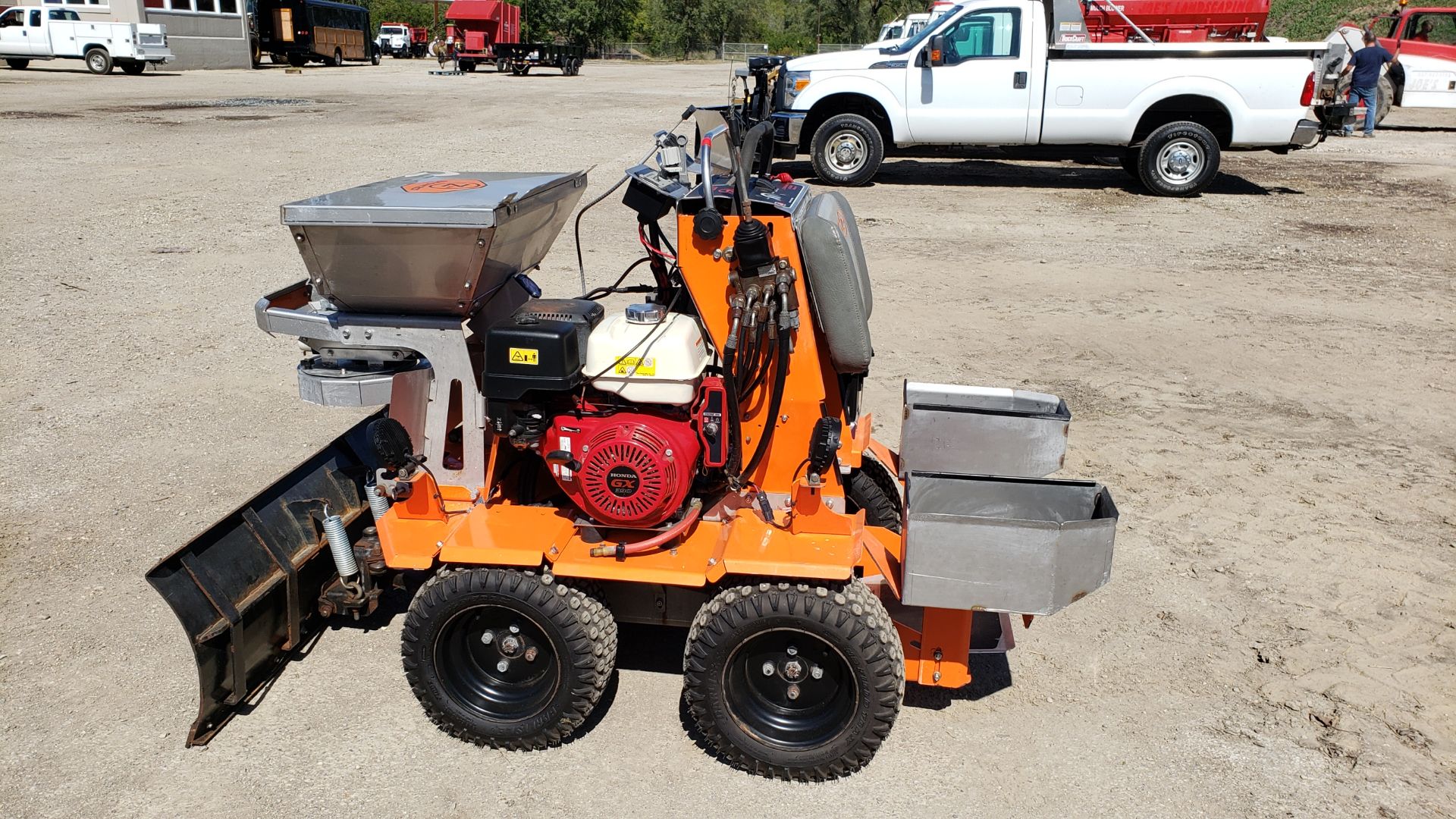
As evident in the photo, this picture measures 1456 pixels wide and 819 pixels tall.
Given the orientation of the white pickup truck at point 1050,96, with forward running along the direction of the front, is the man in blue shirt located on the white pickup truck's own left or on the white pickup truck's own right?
on the white pickup truck's own right

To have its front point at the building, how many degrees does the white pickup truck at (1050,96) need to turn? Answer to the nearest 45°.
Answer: approximately 45° to its right

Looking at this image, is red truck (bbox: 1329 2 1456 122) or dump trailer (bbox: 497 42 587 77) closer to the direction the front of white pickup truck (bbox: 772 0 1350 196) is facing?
the dump trailer

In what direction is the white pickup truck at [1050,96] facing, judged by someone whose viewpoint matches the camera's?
facing to the left of the viewer
